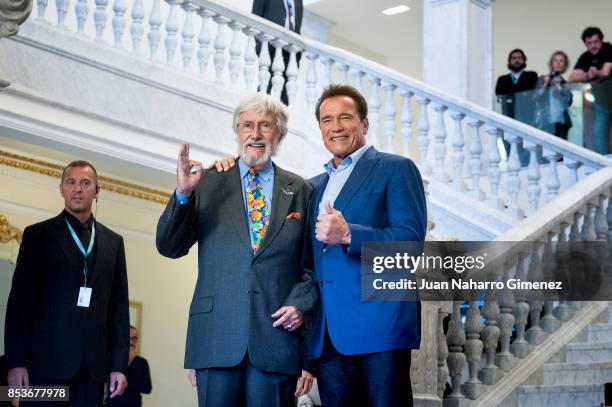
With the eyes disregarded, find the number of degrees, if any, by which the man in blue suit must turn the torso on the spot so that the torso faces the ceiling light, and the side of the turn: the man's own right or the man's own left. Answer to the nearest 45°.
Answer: approximately 135° to the man's own right

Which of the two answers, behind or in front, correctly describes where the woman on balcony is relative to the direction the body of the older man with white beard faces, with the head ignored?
behind

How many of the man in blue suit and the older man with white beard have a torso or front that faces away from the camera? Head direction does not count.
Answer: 0

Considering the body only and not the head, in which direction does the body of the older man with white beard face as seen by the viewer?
toward the camera

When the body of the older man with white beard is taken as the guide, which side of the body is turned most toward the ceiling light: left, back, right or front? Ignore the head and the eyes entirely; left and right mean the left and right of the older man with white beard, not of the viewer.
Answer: back

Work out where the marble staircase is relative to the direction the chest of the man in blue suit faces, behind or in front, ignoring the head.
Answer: behind

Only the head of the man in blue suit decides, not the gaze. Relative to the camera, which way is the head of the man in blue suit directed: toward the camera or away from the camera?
toward the camera

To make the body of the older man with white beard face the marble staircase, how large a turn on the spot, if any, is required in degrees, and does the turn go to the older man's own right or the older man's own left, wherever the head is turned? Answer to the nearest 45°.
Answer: approximately 135° to the older man's own left

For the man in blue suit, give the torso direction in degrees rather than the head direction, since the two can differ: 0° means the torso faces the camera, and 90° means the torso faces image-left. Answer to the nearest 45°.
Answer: approximately 45°
